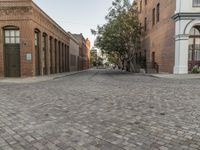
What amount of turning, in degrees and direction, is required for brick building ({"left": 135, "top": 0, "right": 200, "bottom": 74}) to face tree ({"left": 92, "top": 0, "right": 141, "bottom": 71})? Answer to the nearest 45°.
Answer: approximately 135° to its right

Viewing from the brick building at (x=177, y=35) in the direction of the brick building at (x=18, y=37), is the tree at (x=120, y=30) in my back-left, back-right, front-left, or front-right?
front-right

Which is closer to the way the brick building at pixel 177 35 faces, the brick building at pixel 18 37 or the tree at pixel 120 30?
the brick building

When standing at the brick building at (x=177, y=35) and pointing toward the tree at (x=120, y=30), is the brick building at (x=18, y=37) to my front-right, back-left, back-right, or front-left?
front-left

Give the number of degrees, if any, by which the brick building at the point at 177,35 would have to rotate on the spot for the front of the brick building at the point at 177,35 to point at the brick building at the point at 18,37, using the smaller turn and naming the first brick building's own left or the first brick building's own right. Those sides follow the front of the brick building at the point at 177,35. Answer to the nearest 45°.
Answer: approximately 45° to the first brick building's own right

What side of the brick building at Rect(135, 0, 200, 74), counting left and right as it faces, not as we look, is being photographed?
front

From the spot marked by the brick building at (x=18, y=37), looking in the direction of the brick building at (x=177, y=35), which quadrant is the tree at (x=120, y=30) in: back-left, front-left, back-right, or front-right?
front-left
